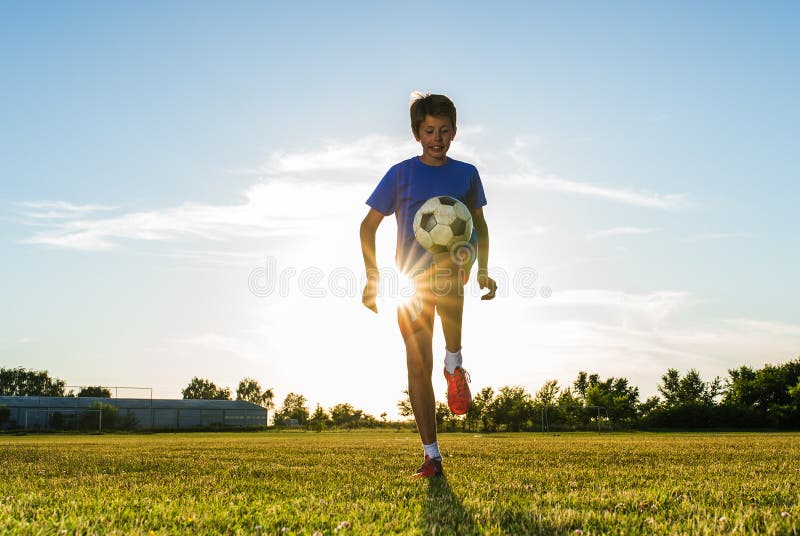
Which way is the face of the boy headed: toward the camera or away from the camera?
toward the camera

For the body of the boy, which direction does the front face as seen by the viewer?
toward the camera
